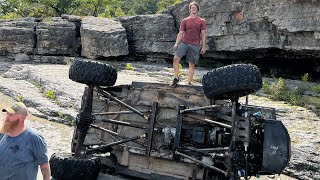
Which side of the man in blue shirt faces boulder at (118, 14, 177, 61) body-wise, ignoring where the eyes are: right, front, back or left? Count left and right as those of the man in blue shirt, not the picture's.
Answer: back

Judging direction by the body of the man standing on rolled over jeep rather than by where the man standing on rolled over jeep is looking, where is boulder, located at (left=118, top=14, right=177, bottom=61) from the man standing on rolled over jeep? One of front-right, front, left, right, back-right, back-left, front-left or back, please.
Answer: back

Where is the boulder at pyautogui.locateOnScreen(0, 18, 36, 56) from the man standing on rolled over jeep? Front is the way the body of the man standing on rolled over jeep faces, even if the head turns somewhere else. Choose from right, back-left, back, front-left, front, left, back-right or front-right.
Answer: back-right

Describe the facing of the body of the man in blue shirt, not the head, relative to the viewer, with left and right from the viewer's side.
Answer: facing the viewer and to the left of the viewer

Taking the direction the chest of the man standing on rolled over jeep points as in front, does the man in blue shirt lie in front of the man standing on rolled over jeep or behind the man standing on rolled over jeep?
in front

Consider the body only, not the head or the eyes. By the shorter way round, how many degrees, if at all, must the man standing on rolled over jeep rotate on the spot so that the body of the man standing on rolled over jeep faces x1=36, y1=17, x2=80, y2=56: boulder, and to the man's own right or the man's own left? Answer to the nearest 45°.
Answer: approximately 135° to the man's own right

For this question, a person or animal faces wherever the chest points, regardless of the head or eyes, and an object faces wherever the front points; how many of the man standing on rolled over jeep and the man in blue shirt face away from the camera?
0

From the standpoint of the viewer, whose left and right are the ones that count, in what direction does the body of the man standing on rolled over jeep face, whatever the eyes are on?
facing the viewer

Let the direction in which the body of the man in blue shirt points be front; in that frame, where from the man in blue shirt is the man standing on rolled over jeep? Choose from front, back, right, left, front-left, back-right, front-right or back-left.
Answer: back

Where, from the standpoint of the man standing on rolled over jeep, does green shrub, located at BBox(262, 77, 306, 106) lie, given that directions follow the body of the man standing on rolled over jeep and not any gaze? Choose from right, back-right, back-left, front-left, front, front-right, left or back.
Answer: back-left

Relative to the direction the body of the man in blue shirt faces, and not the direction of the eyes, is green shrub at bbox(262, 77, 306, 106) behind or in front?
behind

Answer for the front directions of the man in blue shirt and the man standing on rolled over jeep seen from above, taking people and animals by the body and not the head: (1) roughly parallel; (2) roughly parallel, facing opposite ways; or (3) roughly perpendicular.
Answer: roughly parallel

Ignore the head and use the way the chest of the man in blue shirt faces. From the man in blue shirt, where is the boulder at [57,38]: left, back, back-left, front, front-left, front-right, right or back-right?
back-right

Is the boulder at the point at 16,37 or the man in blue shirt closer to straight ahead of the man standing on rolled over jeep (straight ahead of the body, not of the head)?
the man in blue shirt
